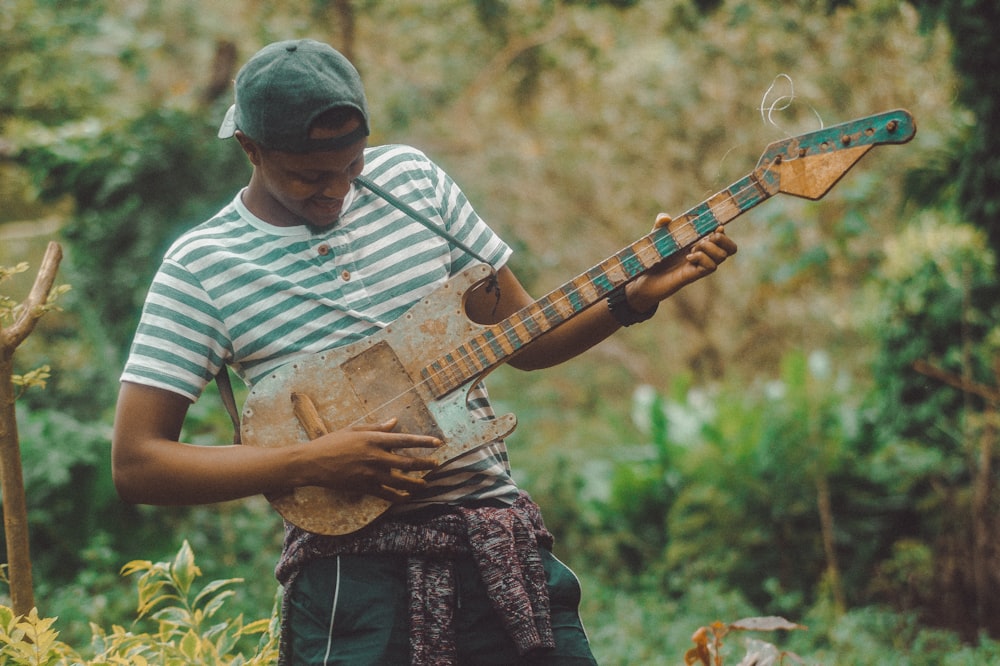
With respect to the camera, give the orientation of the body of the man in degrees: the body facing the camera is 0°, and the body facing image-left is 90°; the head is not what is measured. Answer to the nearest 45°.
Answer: approximately 0°
